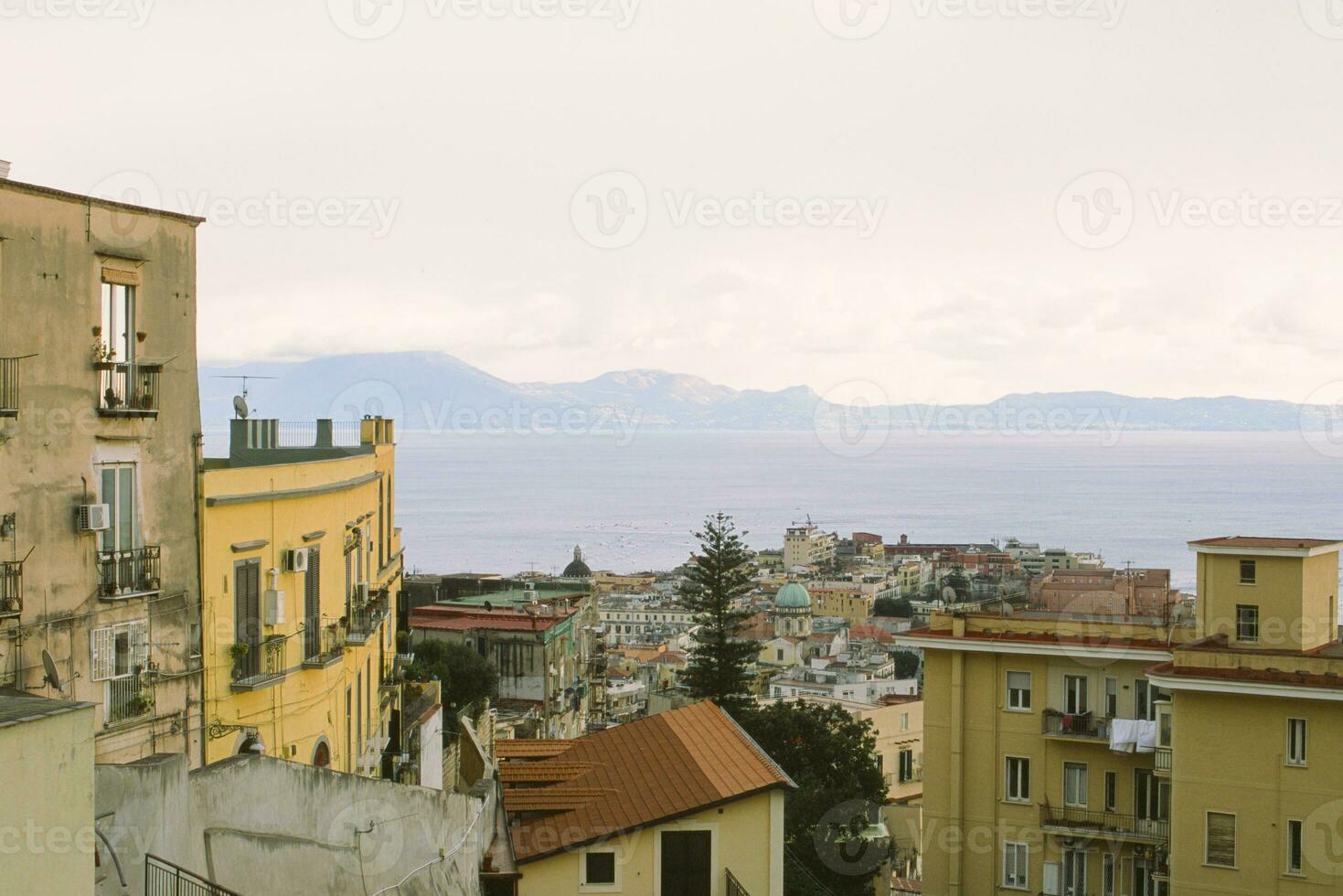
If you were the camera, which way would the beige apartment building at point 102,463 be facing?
facing the viewer and to the right of the viewer

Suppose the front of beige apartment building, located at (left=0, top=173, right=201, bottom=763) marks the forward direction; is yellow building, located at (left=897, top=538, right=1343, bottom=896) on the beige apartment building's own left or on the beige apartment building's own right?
on the beige apartment building's own left

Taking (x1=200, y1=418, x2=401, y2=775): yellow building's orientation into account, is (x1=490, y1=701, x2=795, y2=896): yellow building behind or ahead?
ahead

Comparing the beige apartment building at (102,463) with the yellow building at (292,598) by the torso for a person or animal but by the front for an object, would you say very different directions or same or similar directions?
same or similar directions

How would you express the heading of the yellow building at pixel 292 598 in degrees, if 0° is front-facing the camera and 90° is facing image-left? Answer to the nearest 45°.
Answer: approximately 315°

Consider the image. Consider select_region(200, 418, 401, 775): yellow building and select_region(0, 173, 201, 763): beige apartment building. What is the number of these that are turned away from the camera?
0
